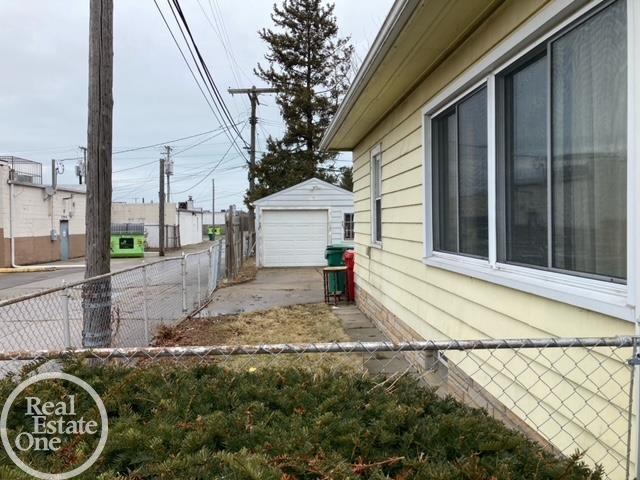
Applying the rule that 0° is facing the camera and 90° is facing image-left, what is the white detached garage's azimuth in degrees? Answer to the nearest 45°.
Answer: approximately 0°

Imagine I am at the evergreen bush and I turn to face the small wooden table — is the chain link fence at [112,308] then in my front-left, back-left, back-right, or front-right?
front-left

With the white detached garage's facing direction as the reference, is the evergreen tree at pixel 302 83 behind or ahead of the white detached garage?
behind

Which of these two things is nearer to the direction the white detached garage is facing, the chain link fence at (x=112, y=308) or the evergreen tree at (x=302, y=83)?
the chain link fence

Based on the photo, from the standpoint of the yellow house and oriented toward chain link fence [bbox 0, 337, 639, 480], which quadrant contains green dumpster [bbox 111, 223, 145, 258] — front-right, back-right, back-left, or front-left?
back-right

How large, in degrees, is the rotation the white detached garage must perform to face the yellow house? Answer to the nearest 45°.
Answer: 0° — it already faces it

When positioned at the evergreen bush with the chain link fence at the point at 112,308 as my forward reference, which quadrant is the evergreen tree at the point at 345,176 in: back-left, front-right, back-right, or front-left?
front-right

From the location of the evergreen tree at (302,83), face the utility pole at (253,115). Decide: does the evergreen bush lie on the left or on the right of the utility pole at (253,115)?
left

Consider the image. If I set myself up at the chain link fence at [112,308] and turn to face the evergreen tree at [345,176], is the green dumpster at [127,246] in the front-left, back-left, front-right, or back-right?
front-left

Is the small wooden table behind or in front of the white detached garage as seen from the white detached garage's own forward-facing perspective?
in front

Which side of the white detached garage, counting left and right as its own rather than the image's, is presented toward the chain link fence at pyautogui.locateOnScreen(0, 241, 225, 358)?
front

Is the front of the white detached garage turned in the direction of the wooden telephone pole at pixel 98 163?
yes

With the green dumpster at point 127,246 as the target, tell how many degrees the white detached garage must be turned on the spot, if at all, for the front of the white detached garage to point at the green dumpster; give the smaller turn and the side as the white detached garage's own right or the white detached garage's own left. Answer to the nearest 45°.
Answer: approximately 135° to the white detached garage's own right

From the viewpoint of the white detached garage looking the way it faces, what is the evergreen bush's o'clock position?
The evergreen bush is roughly at 12 o'clock from the white detached garage.

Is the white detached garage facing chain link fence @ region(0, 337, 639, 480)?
yes
